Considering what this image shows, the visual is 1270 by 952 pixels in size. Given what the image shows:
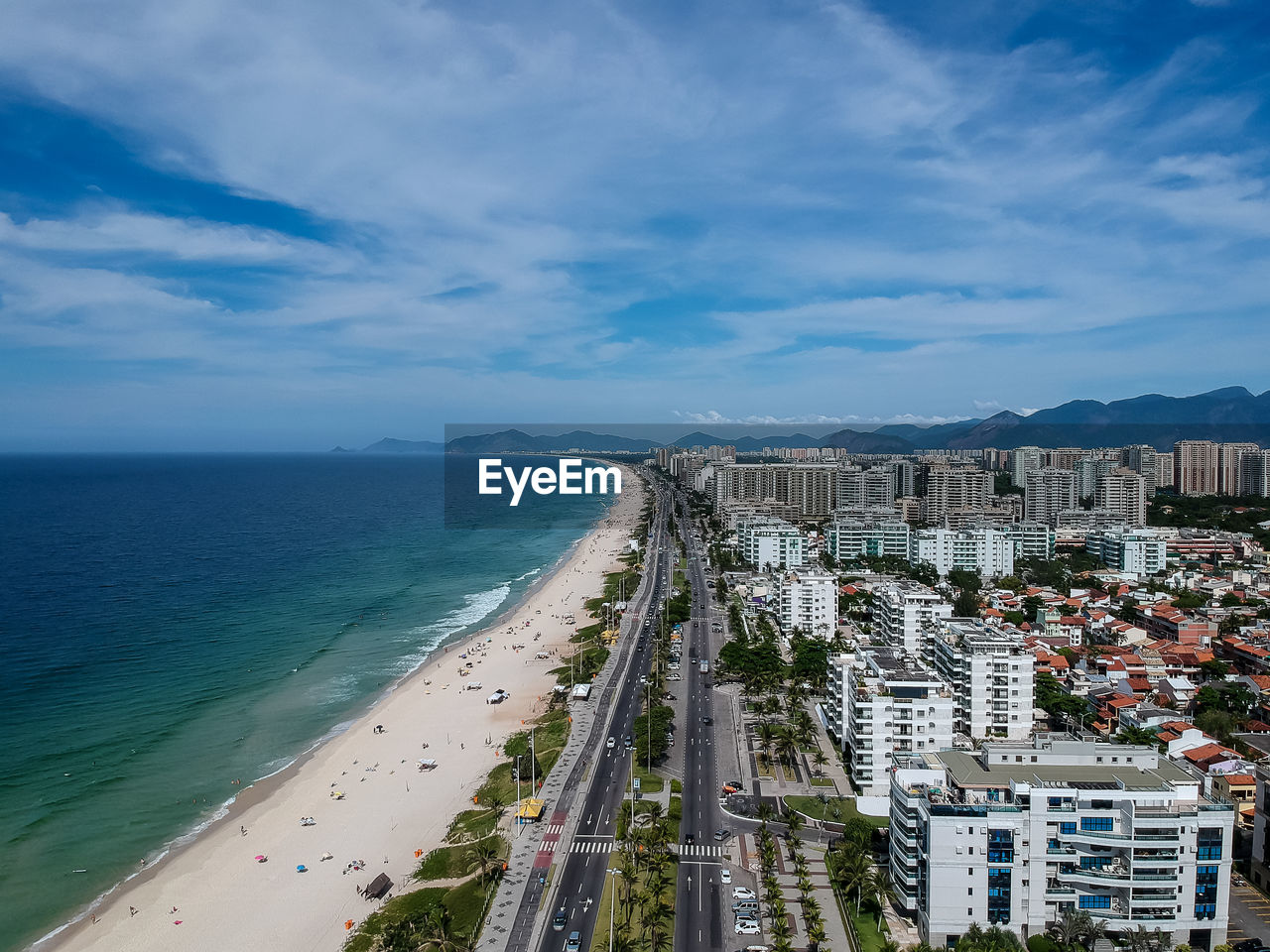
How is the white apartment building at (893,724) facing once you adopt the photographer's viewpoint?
facing to the left of the viewer

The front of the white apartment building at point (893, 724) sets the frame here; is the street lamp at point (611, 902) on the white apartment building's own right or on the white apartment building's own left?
on the white apartment building's own left

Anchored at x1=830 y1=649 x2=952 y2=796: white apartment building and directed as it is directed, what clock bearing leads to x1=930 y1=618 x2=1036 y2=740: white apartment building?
x1=930 y1=618 x2=1036 y2=740: white apartment building is roughly at 4 o'clock from x1=830 y1=649 x2=952 y2=796: white apartment building.

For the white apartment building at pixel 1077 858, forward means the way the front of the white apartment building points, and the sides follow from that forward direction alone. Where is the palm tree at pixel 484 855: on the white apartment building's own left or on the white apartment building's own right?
on the white apartment building's own right

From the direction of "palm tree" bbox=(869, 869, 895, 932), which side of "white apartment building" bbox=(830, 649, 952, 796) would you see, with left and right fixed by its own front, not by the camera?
left
